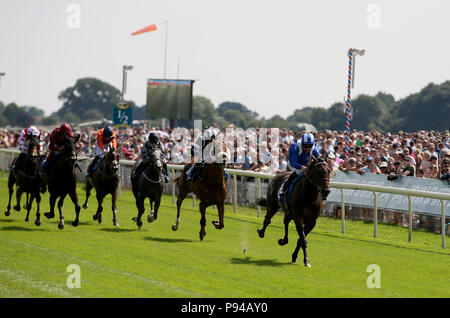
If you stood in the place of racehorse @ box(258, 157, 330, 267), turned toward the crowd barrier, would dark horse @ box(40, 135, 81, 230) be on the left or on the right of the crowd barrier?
left

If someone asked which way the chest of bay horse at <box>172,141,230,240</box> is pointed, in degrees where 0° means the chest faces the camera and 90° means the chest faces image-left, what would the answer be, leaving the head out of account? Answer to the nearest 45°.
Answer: approximately 315°

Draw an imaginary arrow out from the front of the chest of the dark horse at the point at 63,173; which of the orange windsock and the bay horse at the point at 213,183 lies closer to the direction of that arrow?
the bay horse

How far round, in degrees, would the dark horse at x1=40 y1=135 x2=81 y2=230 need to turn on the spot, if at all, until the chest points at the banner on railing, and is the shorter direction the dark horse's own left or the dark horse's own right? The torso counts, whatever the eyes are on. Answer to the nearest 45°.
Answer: approximately 45° to the dark horse's own left

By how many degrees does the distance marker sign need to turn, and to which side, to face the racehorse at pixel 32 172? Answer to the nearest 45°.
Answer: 0° — it already faces it

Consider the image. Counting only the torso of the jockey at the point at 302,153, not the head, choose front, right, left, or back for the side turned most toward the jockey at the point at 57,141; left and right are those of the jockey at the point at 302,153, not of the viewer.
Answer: back

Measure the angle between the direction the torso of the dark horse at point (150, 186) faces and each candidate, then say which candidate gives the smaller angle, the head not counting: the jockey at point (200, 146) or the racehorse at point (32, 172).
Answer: the jockey

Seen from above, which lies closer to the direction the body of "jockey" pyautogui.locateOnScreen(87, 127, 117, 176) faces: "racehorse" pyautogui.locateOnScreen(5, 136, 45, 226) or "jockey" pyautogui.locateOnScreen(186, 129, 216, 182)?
the jockey

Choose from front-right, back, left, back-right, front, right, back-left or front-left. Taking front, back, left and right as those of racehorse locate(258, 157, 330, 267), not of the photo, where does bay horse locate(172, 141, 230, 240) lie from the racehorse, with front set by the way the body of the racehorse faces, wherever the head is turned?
back

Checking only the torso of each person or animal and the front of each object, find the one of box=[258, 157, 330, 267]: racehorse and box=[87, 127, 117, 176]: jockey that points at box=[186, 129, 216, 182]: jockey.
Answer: box=[87, 127, 117, 176]: jockey

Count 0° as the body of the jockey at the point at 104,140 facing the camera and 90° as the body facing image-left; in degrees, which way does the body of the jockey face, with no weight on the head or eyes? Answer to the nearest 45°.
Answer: approximately 315°
